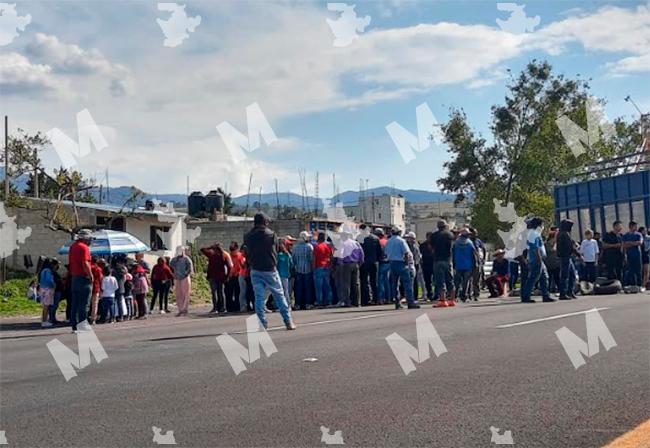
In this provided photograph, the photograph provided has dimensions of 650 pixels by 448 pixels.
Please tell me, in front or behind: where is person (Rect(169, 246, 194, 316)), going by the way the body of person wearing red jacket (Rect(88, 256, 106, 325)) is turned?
in front

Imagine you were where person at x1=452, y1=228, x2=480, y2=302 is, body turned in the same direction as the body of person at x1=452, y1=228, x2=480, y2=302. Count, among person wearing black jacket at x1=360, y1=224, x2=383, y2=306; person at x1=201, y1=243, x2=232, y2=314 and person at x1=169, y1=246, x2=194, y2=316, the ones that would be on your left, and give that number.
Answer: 3

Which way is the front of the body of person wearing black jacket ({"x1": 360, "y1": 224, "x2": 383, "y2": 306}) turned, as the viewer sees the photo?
away from the camera

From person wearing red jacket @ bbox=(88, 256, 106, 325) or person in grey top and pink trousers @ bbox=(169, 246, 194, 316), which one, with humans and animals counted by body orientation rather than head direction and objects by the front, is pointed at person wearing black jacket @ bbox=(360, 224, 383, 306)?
the person wearing red jacket

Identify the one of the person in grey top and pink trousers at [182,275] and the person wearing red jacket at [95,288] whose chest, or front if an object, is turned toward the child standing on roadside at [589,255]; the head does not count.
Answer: the person wearing red jacket

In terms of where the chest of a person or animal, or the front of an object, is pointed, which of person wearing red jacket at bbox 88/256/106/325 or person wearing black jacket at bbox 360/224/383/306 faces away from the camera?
the person wearing black jacket

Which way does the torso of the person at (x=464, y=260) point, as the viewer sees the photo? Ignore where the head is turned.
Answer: away from the camera

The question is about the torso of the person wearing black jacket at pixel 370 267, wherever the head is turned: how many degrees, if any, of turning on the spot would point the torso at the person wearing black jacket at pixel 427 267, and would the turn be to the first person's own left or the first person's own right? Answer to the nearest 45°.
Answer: approximately 45° to the first person's own right

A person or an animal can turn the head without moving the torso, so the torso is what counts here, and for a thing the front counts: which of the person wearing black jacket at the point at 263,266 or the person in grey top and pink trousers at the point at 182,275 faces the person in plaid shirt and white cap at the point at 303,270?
the person wearing black jacket

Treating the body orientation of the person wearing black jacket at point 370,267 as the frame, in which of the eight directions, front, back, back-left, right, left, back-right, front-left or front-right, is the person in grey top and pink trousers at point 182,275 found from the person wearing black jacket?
left

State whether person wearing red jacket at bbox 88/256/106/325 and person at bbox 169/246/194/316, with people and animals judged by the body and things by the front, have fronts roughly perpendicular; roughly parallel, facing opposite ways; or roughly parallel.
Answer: roughly perpendicular

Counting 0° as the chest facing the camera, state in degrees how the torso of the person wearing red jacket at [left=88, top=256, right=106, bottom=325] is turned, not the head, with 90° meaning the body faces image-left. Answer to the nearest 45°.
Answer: approximately 270°

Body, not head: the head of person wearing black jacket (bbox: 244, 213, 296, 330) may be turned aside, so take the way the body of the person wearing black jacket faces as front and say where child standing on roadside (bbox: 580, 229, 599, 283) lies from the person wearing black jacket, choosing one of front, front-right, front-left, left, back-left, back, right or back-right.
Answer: front-right

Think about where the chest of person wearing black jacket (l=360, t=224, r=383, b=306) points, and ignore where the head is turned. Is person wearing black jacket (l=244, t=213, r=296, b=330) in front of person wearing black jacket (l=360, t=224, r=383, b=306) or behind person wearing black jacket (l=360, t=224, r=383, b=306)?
behind

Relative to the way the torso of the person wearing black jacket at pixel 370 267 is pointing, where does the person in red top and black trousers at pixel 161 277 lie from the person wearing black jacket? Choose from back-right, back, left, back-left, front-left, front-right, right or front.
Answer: left
